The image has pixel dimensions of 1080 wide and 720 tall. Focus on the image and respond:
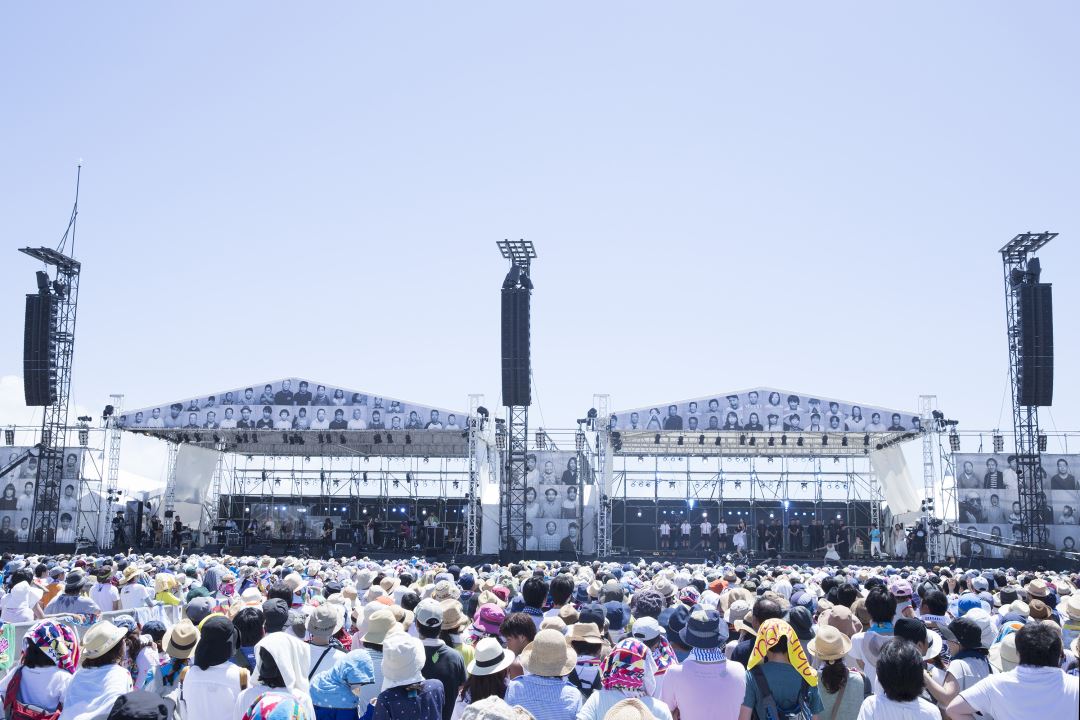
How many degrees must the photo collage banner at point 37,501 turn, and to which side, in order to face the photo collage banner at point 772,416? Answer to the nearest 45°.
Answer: approximately 45° to its left

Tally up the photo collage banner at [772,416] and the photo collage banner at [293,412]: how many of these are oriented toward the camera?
2

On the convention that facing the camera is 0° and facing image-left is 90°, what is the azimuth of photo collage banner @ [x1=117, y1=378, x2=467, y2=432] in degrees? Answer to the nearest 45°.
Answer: approximately 0°

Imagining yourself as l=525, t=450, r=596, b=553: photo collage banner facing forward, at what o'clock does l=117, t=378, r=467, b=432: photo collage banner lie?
l=117, t=378, r=467, b=432: photo collage banner is roughly at 3 o'clock from l=525, t=450, r=596, b=553: photo collage banner.
